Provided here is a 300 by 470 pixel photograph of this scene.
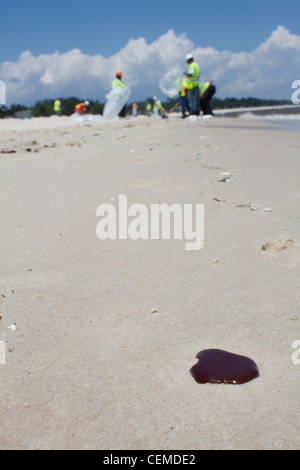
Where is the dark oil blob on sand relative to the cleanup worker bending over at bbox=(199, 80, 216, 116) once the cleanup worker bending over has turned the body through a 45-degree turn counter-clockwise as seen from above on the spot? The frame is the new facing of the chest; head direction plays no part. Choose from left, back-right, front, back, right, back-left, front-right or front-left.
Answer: front-left

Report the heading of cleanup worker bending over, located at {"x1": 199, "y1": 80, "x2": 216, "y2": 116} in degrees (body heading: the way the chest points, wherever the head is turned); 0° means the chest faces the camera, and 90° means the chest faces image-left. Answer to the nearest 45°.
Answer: approximately 90°
